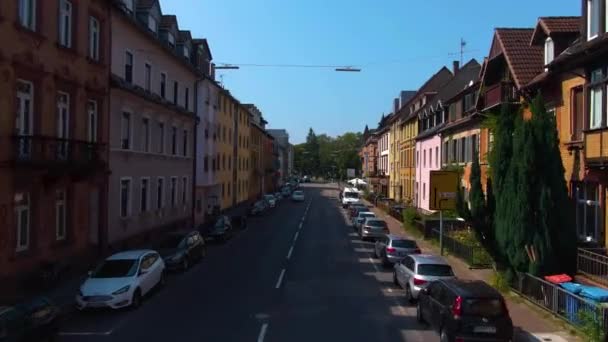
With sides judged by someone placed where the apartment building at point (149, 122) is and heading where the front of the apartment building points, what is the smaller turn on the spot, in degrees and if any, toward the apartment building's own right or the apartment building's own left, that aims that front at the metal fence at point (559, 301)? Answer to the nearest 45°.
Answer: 0° — it already faces it

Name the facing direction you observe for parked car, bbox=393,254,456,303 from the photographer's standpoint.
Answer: facing away from the viewer and to the left of the viewer

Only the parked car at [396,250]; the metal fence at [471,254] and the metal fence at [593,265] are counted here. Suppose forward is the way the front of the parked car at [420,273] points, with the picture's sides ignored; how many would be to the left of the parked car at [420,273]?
0

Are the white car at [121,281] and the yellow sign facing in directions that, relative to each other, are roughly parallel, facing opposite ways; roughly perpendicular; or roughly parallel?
roughly parallel

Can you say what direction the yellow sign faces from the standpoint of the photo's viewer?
facing the viewer

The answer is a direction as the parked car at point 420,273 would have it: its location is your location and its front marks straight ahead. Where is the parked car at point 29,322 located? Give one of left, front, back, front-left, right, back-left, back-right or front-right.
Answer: left

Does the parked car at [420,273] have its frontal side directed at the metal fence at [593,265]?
no

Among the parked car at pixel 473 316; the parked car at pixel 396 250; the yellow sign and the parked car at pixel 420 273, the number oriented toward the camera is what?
1

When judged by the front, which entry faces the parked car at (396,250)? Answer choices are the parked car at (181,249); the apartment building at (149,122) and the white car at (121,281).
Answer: the apartment building

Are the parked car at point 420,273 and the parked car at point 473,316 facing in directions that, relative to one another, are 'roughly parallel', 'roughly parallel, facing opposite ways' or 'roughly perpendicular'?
roughly parallel

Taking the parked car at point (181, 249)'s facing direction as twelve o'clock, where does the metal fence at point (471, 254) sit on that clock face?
The metal fence is roughly at 8 o'clock from the parked car.

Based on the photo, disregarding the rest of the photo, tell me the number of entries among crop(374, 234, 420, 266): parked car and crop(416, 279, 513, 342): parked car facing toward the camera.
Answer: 0

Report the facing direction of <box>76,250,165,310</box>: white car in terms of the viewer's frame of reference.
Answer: facing the viewer and to the left of the viewer

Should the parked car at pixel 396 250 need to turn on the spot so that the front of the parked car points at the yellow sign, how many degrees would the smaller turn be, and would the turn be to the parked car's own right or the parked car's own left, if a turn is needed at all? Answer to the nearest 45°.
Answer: approximately 90° to the parked car's own right

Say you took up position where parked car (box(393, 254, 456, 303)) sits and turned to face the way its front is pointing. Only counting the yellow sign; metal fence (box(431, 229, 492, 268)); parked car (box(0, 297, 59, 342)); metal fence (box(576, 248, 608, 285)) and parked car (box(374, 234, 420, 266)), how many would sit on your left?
1

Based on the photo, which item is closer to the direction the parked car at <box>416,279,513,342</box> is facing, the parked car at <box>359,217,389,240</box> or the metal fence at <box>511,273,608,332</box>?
the parked car

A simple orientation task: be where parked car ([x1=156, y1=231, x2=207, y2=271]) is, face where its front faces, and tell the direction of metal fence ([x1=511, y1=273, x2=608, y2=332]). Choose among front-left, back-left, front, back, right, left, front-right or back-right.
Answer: left

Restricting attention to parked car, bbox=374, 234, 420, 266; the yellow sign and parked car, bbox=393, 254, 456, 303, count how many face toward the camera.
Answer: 1

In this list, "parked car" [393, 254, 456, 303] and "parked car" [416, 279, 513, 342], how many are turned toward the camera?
0
